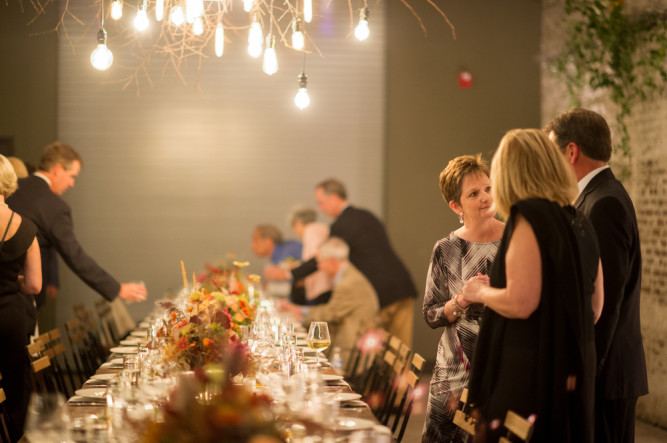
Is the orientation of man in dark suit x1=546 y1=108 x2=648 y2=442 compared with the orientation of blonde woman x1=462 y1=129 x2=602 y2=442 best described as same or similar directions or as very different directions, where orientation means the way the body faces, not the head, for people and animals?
same or similar directions

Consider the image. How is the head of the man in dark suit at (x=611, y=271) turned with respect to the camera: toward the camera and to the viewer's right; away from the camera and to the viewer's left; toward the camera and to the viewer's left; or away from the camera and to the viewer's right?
away from the camera and to the viewer's left

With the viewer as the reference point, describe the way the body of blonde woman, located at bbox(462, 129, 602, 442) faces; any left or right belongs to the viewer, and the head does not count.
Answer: facing away from the viewer and to the left of the viewer

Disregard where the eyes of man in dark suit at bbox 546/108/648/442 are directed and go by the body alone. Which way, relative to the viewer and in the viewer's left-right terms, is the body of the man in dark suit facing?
facing away from the viewer and to the left of the viewer

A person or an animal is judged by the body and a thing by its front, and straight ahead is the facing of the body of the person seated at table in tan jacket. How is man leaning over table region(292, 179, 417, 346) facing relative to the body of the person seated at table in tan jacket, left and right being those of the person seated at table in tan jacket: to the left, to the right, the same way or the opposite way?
the same way

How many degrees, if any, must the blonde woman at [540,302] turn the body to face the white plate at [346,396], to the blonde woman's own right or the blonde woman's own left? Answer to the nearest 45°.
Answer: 0° — they already face it

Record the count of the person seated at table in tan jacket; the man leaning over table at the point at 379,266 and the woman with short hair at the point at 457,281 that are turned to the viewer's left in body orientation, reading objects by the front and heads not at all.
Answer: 2

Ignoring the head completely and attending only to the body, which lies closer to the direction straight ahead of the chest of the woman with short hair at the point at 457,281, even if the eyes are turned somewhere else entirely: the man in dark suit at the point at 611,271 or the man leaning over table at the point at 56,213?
the man in dark suit

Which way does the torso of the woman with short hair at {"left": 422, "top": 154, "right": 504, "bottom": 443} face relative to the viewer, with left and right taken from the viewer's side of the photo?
facing the viewer and to the right of the viewer

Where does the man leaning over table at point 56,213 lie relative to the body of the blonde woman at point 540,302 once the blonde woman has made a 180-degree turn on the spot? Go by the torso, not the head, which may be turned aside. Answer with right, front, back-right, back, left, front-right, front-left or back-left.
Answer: back

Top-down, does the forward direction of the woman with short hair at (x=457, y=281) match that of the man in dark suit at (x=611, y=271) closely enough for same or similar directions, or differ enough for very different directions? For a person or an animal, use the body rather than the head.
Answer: very different directions

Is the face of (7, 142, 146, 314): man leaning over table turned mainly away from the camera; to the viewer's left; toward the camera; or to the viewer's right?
to the viewer's right

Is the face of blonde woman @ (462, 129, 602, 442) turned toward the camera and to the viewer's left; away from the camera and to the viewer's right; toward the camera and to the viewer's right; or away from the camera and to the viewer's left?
away from the camera and to the viewer's left

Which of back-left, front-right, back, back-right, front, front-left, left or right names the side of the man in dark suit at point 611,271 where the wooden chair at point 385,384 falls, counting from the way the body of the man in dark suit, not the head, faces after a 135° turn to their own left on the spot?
back-right
